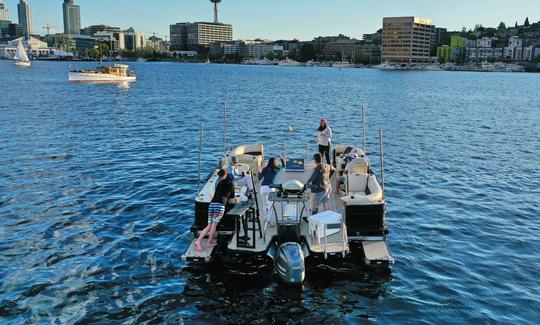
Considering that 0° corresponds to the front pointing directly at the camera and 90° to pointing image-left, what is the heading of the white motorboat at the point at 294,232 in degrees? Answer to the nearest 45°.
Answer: approximately 180°
